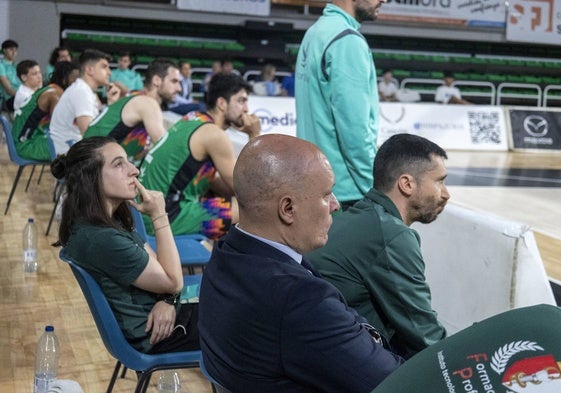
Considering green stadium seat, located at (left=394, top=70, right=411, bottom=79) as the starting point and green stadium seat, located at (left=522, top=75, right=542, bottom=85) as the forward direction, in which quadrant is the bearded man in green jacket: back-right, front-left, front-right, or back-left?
back-right

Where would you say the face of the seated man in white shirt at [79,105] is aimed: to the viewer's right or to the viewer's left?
to the viewer's right

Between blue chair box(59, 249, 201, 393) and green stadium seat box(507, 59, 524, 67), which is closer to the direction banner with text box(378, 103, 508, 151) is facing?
the blue chair

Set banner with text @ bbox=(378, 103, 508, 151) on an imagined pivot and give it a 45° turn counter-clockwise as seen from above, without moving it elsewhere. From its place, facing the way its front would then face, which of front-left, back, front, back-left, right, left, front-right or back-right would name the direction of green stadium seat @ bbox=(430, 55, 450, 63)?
back-left
